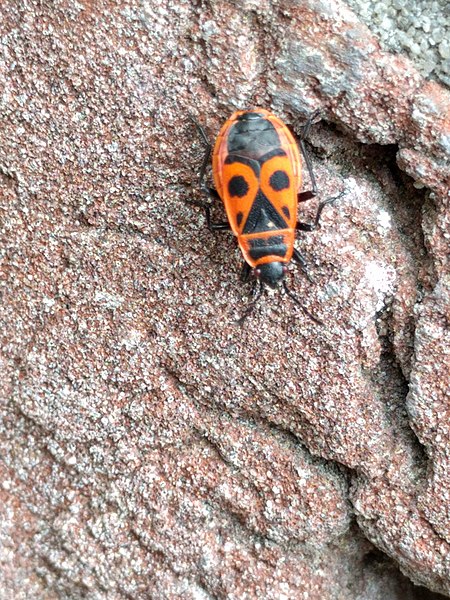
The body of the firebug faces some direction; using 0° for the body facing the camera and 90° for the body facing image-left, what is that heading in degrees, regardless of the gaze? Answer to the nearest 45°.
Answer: approximately 0°
